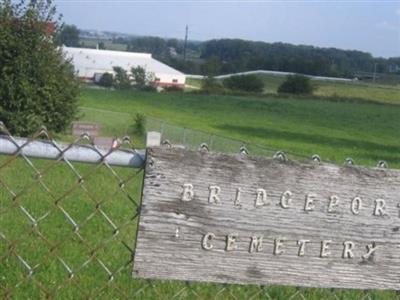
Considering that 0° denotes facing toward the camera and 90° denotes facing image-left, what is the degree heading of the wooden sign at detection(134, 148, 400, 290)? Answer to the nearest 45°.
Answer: approximately 0°

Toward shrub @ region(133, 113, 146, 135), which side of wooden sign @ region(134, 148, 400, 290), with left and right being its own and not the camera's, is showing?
back

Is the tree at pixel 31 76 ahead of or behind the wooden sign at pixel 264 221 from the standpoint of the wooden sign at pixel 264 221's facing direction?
behind
